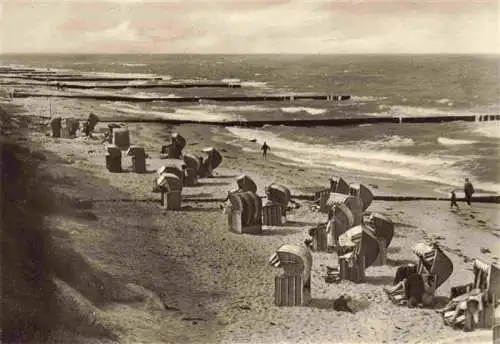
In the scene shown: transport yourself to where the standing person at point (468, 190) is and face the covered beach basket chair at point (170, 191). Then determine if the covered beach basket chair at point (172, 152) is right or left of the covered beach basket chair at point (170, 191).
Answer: right

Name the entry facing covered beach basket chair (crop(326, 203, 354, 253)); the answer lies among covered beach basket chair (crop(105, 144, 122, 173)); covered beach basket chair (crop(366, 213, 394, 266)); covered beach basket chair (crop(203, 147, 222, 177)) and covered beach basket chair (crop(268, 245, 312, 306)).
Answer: covered beach basket chair (crop(366, 213, 394, 266))

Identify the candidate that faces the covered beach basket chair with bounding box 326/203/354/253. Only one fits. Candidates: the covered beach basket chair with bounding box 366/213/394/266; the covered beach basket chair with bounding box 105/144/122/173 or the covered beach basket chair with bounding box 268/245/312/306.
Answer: the covered beach basket chair with bounding box 366/213/394/266

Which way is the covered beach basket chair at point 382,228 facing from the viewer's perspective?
to the viewer's left

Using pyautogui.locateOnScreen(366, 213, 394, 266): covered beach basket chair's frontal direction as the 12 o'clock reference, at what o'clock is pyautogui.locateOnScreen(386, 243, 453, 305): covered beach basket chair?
pyautogui.locateOnScreen(386, 243, 453, 305): covered beach basket chair is roughly at 8 o'clock from pyautogui.locateOnScreen(366, 213, 394, 266): covered beach basket chair.
